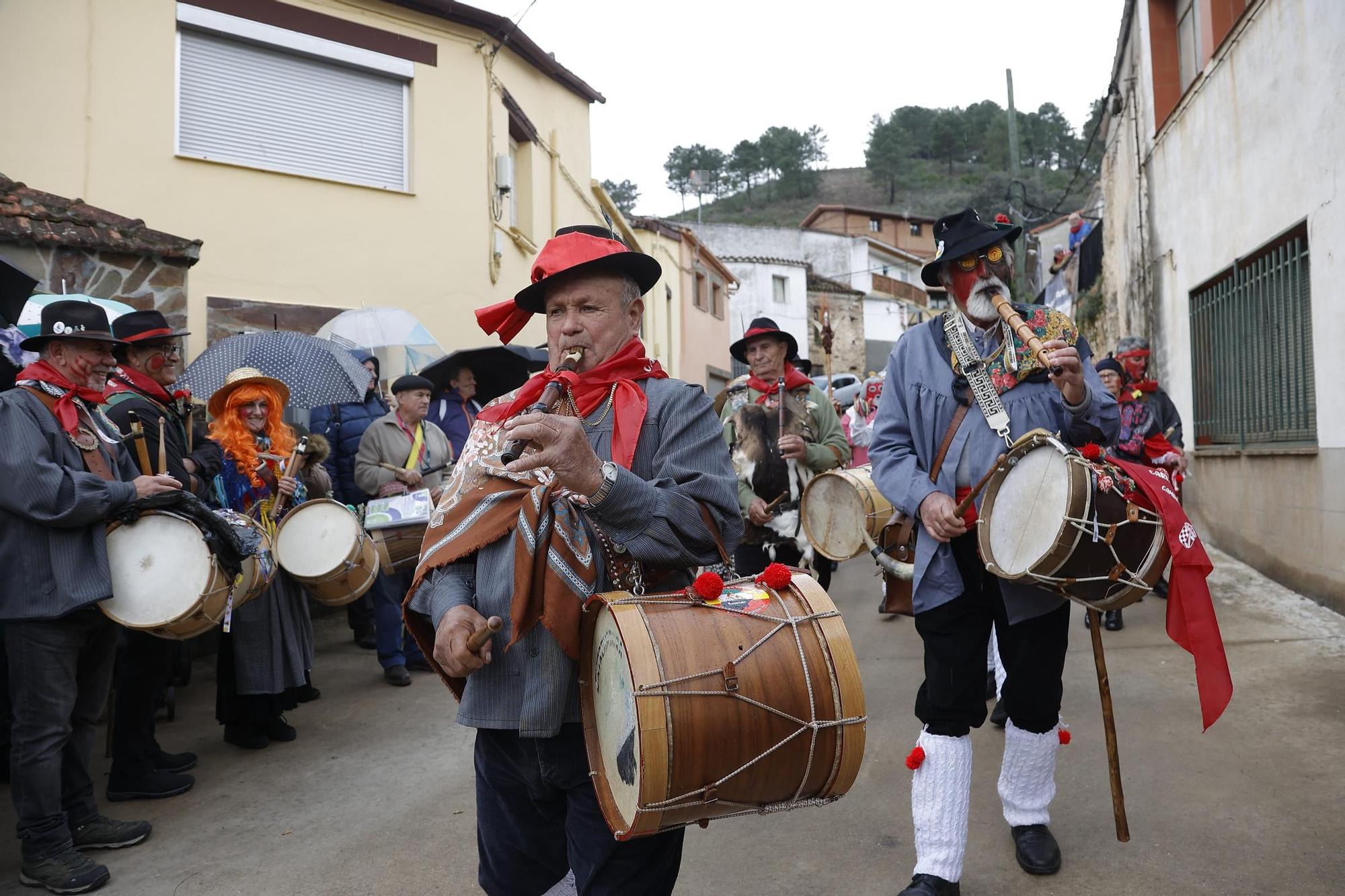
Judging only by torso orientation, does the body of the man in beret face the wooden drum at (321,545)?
no

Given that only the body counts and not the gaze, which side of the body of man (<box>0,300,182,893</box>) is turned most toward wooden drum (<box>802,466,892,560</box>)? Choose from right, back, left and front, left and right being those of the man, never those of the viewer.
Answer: front

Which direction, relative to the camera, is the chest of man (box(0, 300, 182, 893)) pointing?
to the viewer's right

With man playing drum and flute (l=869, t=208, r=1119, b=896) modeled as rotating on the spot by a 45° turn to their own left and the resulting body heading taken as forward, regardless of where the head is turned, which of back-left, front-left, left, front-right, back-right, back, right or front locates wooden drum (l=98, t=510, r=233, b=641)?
back-right

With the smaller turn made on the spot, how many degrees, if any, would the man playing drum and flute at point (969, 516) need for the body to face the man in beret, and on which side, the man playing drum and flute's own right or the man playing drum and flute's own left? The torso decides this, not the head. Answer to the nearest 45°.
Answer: approximately 135° to the man playing drum and flute's own right

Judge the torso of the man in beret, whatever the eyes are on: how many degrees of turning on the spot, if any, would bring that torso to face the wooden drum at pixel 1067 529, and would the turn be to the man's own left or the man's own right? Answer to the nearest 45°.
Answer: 0° — they already face it

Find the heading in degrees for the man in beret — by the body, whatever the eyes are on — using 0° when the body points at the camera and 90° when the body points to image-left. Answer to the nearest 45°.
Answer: approximately 315°

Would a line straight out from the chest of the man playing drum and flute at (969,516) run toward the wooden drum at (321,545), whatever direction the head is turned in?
no

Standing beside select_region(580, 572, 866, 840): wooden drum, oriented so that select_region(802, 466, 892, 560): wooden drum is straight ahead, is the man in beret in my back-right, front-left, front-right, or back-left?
front-left

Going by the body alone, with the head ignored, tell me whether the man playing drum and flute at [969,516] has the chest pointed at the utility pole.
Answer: no

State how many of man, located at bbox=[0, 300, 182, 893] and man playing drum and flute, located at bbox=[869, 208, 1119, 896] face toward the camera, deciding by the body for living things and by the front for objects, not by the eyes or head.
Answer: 1

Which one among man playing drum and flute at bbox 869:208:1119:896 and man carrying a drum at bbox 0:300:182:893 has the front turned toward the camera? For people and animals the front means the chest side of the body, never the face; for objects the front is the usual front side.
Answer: man playing drum and flute at bbox 869:208:1119:896

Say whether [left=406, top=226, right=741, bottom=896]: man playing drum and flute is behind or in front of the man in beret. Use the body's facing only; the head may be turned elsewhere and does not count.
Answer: in front

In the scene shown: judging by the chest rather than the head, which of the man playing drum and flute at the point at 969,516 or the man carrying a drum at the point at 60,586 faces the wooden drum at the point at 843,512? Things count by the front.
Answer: the man carrying a drum at the point at 60,586

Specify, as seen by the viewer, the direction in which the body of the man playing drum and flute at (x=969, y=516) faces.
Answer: toward the camera
